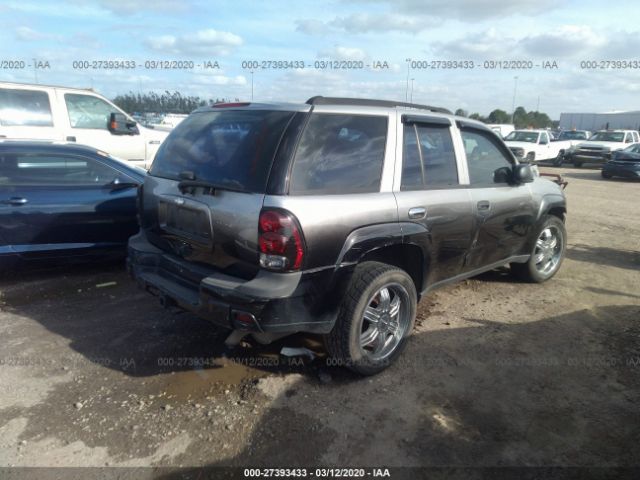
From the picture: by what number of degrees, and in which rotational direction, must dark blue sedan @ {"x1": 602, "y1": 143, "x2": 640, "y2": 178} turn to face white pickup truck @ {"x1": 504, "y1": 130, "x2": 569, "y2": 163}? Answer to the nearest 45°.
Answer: approximately 90° to its right

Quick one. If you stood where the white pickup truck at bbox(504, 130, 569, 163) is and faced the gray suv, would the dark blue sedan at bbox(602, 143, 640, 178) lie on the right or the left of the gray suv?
left

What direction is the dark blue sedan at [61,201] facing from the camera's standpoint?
to the viewer's right

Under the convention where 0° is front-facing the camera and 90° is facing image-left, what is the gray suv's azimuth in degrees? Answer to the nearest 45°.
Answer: approximately 225°

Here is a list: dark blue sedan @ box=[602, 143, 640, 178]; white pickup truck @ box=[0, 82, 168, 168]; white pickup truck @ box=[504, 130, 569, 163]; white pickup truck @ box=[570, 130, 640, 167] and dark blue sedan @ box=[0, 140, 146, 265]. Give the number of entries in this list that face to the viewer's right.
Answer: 2

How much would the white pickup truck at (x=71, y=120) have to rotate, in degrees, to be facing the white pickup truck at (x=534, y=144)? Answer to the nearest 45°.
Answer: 0° — it already faces it

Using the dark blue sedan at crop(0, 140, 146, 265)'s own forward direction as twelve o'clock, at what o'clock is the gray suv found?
The gray suv is roughly at 2 o'clock from the dark blue sedan.

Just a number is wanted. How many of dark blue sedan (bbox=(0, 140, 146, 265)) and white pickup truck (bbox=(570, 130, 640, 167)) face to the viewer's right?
1

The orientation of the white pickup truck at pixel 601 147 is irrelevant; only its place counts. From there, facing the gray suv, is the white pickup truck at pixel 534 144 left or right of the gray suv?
right

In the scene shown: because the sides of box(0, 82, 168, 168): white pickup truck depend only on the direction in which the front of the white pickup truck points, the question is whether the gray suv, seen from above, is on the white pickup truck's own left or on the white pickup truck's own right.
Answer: on the white pickup truck's own right

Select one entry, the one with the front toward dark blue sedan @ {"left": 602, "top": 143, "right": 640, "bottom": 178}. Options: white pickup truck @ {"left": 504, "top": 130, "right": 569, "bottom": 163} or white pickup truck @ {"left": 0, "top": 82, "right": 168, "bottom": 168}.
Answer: white pickup truck @ {"left": 0, "top": 82, "right": 168, "bottom": 168}
